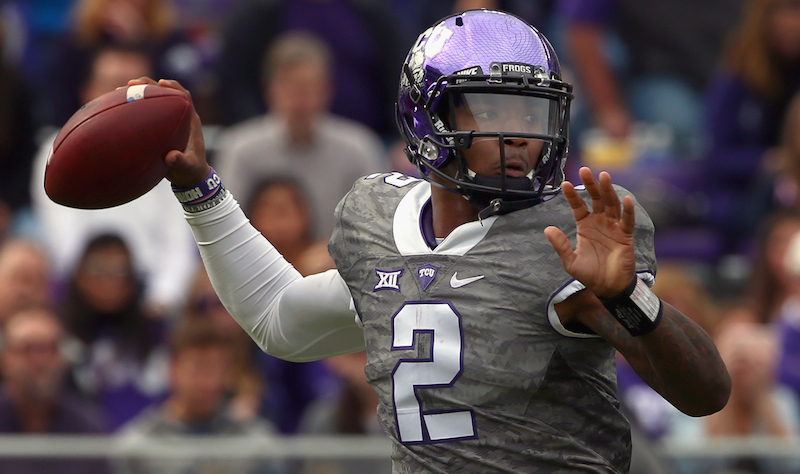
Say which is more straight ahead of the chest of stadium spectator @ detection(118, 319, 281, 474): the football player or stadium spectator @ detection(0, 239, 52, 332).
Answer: the football player

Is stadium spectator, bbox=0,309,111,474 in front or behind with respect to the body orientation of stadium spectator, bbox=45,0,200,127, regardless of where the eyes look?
in front

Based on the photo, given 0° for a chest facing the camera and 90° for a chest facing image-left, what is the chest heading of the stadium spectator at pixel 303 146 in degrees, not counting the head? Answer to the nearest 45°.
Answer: approximately 0°

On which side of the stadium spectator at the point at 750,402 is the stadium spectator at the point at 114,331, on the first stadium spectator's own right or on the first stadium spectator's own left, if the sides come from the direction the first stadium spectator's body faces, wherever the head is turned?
on the first stadium spectator's own right

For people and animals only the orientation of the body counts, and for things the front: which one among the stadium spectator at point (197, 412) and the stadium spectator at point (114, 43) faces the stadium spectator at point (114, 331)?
the stadium spectator at point (114, 43)

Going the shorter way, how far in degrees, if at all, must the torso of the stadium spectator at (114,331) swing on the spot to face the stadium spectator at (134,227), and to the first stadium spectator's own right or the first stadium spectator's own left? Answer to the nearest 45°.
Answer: approximately 180°
